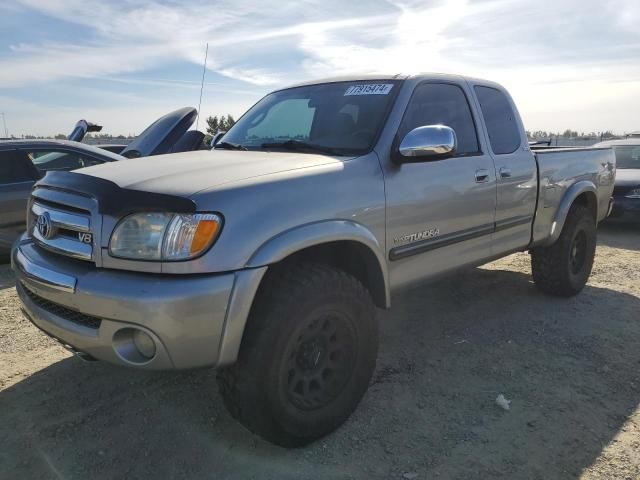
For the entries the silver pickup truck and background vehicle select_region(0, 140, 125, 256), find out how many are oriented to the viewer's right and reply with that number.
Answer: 1

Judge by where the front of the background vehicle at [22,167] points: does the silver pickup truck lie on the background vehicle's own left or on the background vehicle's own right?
on the background vehicle's own right

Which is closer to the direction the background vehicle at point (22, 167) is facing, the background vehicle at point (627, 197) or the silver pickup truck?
the background vehicle

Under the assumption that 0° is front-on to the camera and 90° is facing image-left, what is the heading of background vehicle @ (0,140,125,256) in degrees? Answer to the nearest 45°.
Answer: approximately 270°

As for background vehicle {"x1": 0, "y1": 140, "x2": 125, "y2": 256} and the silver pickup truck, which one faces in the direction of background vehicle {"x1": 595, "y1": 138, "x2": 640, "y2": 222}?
background vehicle {"x1": 0, "y1": 140, "x2": 125, "y2": 256}

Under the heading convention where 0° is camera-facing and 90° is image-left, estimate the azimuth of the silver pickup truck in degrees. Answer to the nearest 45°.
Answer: approximately 45°

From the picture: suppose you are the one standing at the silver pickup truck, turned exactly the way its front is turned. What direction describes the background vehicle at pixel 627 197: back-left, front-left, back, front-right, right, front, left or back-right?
back

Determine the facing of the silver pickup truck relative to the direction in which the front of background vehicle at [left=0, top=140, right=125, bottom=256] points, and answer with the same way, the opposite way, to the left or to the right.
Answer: the opposite way

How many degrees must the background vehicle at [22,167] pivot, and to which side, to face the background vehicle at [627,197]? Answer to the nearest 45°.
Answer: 0° — it already faces it

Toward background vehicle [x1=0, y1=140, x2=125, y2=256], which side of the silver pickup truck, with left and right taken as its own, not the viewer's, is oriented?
right
